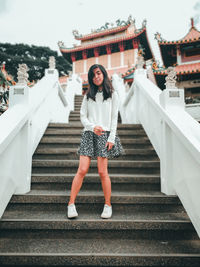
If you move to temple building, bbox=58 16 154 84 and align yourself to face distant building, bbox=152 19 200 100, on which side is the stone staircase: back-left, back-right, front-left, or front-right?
front-right

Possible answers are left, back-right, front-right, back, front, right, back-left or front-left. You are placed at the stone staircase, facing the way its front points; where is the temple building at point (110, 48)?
back

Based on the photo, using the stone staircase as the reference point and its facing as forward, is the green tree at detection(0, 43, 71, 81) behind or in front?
behind

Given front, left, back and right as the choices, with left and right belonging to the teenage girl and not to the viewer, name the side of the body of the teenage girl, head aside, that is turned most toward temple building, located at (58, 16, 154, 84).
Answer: back

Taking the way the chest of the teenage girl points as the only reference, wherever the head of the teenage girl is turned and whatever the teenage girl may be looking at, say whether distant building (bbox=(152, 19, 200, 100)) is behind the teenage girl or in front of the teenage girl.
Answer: behind

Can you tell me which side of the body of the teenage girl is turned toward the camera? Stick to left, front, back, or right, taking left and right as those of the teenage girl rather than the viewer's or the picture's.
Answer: front

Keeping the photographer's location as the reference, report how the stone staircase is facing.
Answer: facing the viewer

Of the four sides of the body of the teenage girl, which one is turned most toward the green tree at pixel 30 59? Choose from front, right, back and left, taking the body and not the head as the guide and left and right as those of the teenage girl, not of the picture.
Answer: back

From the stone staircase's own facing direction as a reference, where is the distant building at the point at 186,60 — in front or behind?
behind

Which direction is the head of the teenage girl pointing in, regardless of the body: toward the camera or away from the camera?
toward the camera
